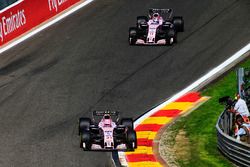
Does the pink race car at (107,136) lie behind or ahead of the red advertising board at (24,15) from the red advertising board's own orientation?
ahead

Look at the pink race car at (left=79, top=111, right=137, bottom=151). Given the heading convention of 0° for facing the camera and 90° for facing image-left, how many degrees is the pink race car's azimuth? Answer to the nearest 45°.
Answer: approximately 0°

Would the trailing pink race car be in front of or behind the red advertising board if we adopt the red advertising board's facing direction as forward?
in front
